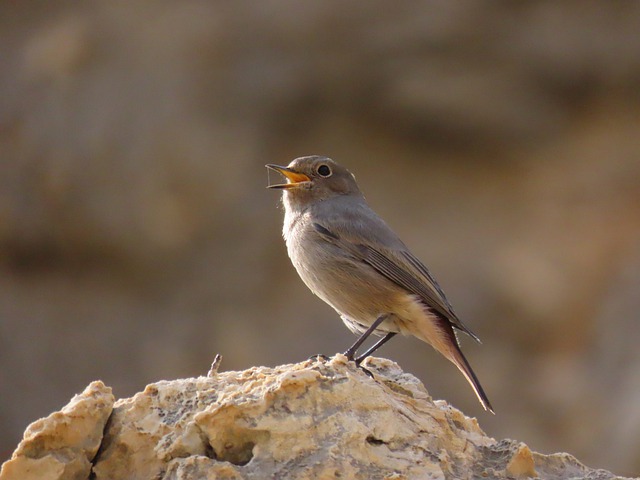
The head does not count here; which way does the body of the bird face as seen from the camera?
to the viewer's left
